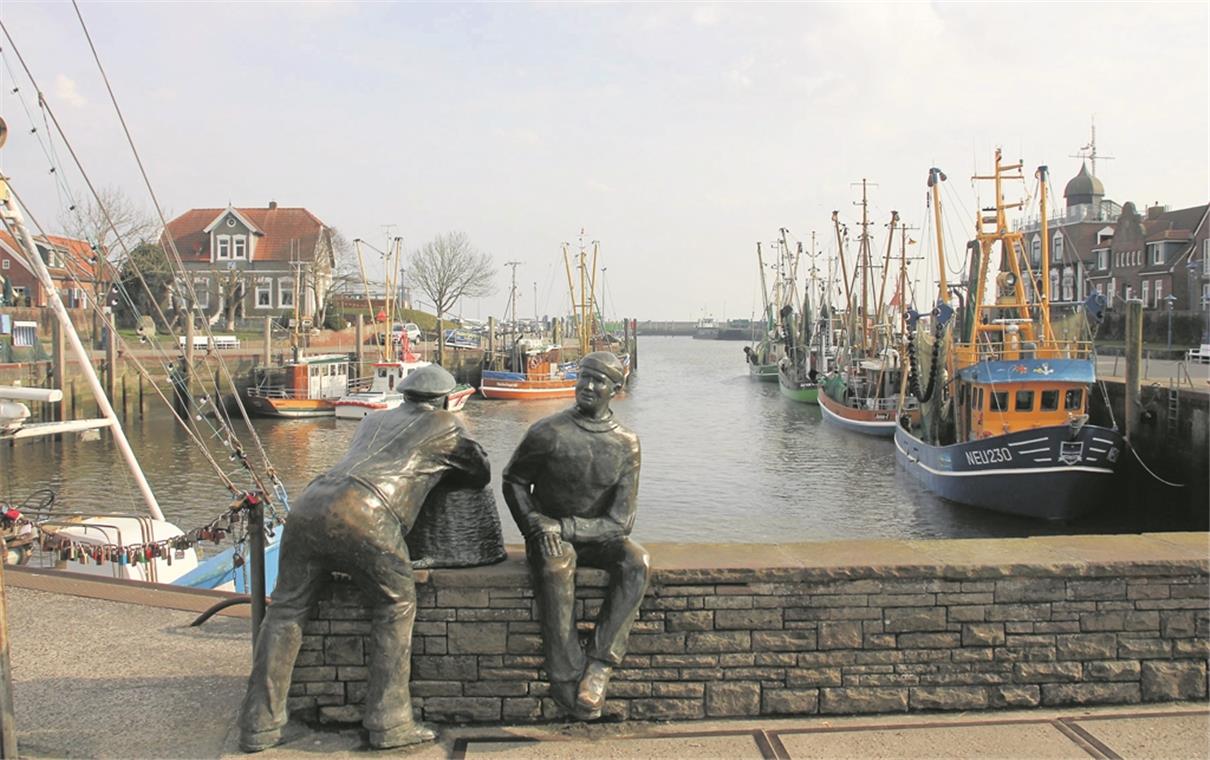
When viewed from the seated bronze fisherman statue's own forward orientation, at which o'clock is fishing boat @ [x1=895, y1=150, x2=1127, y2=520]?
The fishing boat is roughly at 7 o'clock from the seated bronze fisherman statue.

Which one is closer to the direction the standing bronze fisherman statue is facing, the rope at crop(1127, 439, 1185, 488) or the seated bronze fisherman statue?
the rope

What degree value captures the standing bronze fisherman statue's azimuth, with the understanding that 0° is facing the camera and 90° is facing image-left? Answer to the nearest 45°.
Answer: approximately 225°

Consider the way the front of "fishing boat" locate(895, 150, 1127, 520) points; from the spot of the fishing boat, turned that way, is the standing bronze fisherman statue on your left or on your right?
on your right

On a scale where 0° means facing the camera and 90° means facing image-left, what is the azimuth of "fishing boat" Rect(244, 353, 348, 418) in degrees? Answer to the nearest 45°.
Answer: approximately 90°

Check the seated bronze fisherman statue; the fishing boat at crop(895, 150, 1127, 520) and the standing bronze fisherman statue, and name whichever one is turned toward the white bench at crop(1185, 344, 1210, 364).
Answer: the standing bronze fisherman statue

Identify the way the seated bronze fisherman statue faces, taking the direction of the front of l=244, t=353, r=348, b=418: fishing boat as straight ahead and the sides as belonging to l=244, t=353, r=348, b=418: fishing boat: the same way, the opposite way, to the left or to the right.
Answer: to the left

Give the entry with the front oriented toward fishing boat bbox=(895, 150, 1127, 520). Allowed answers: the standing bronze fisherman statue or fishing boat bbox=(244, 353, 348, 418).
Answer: the standing bronze fisherman statue

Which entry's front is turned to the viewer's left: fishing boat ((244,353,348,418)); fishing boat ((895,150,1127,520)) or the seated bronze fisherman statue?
fishing boat ((244,353,348,418))
